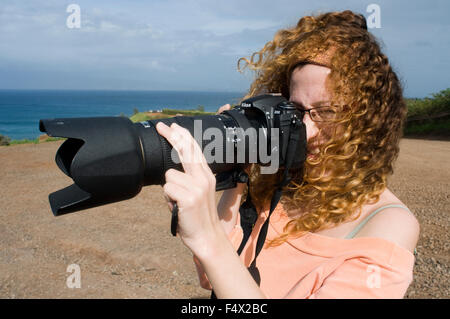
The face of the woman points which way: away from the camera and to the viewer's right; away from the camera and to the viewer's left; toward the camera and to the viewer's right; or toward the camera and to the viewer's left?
toward the camera and to the viewer's left

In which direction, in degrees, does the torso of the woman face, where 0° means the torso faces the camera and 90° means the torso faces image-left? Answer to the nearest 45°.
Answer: approximately 45°
